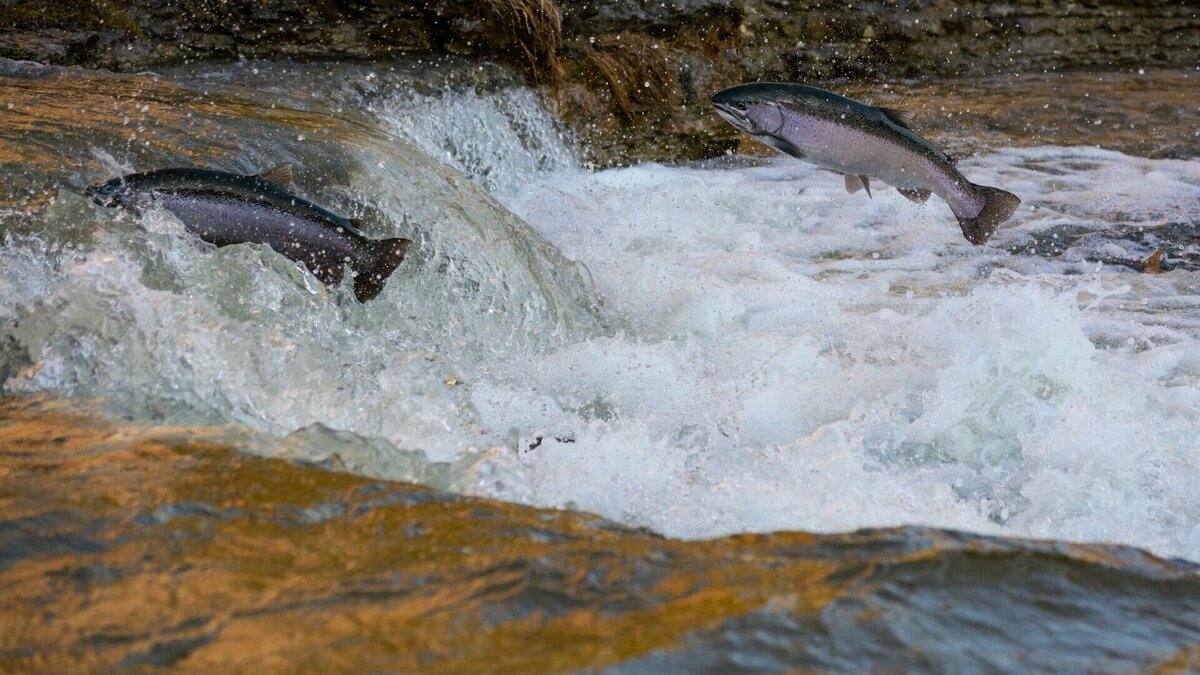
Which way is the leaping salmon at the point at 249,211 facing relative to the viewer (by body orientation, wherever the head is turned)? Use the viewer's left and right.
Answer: facing to the left of the viewer

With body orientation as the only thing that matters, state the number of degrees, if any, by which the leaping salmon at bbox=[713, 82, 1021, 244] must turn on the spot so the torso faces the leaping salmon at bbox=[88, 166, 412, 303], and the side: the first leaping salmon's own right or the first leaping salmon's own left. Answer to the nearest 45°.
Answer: approximately 45° to the first leaping salmon's own left

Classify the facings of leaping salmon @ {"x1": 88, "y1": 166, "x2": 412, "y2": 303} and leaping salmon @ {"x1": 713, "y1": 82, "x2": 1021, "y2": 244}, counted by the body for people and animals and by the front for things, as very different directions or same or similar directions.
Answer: same or similar directions

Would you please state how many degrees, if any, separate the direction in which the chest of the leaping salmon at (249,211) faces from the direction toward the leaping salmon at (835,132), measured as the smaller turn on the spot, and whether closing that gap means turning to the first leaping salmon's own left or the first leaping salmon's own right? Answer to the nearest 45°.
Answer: approximately 180°

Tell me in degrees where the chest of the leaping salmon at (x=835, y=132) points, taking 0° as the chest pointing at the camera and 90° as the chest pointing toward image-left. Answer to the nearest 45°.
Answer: approximately 90°

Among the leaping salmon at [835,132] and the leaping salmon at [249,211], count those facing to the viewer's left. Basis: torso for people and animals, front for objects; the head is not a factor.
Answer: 2
